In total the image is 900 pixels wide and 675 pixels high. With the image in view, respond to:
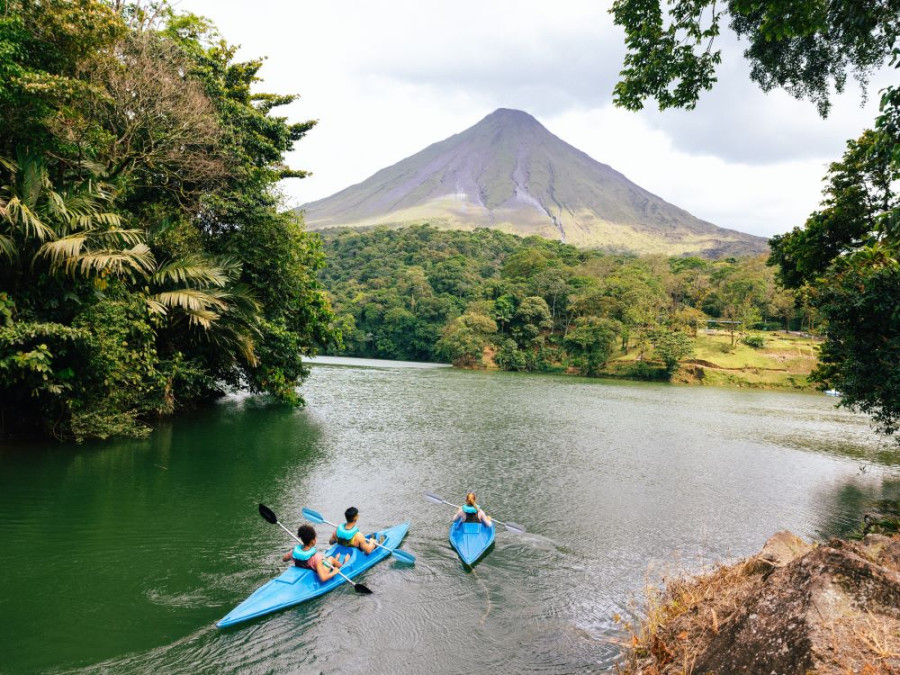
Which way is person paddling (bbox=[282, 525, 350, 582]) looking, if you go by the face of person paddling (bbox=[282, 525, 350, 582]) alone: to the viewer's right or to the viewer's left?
to the viewer's right

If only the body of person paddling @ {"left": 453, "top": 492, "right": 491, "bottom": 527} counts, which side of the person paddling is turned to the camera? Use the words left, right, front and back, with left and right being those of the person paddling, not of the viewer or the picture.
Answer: back

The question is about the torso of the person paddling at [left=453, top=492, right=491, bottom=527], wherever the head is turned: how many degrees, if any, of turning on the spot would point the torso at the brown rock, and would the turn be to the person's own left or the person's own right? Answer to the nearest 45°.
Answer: approximately 135° to the person's own right

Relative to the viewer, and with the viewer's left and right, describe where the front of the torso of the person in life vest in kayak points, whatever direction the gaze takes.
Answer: facing away from the viewer and to the right of the viewer

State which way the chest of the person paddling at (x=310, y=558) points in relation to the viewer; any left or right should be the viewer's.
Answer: facing away from the viewer and to the right of the viewer

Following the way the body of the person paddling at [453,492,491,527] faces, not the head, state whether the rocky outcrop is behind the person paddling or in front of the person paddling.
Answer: behind
